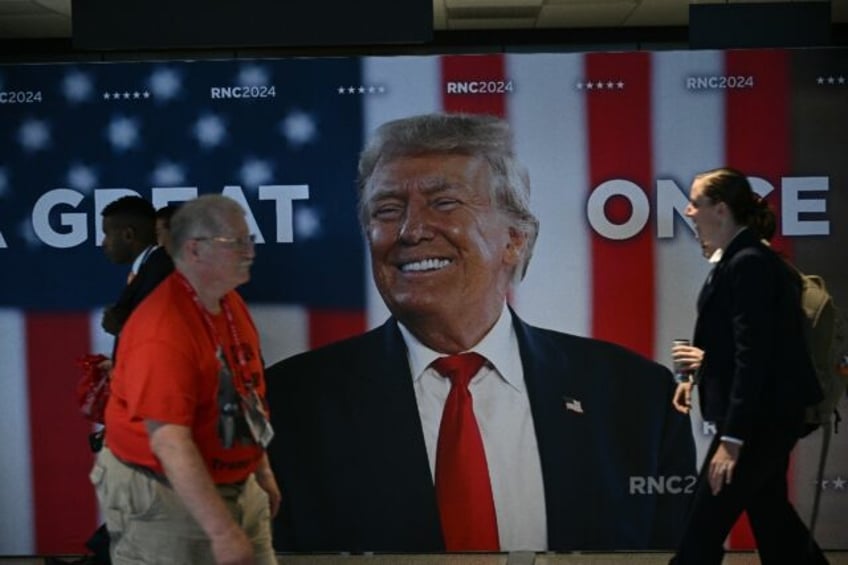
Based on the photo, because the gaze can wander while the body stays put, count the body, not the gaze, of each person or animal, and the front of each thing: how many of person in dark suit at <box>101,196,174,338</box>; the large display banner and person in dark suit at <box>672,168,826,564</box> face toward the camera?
1

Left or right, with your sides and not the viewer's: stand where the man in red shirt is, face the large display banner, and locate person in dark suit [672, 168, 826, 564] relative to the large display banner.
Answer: right

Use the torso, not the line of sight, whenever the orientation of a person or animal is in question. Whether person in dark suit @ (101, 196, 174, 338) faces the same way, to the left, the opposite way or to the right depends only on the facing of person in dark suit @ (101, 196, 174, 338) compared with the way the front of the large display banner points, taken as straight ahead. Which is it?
to the right

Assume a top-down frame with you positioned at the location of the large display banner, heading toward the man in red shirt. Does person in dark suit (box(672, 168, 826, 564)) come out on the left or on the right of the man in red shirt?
left

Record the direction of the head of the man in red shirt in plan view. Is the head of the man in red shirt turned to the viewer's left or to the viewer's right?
to the viewer's right

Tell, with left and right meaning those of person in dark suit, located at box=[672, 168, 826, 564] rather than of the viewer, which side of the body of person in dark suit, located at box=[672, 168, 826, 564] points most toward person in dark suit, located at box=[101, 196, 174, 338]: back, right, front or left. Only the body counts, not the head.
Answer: front

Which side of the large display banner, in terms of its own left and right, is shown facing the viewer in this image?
front

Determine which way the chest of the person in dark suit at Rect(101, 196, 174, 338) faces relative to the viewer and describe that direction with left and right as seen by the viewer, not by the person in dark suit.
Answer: facing to the left of the viewer

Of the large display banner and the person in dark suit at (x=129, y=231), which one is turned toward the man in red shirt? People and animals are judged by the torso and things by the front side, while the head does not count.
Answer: the large display banner

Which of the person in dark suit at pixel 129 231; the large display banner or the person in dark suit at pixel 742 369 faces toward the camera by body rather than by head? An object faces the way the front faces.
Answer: the large display banner

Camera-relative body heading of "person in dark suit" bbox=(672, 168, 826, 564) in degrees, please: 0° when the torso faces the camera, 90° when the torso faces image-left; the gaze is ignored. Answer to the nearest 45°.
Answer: approximately 90°

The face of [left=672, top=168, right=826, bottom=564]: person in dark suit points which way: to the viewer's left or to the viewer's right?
to the viewer's left

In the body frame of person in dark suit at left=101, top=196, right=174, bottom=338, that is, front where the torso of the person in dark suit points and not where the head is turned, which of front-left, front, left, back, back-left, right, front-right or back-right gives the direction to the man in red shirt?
left

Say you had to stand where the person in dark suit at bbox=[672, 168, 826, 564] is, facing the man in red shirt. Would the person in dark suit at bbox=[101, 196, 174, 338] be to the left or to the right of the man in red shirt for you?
right
